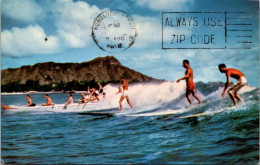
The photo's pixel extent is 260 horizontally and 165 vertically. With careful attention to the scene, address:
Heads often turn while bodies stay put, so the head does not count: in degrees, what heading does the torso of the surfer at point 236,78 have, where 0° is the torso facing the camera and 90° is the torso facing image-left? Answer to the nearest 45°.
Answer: approximately 90°
